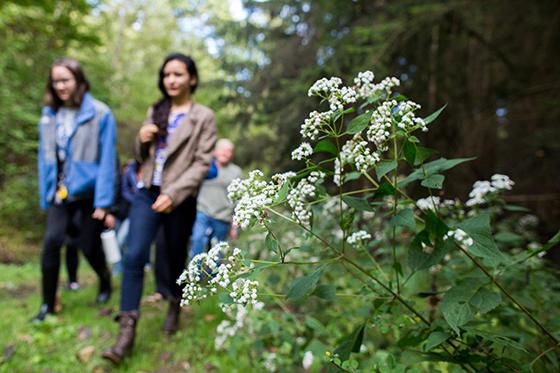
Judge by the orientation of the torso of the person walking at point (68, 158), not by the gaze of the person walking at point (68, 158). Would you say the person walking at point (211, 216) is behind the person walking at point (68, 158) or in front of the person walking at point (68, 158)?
behind

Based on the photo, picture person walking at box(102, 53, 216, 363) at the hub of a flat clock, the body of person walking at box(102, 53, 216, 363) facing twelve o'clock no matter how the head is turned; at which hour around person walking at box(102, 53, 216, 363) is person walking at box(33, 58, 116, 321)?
person walking at box(33, 58, 116, 321) is roughly at 3 o'clock from person walking at box(102, 53, 216, 363).

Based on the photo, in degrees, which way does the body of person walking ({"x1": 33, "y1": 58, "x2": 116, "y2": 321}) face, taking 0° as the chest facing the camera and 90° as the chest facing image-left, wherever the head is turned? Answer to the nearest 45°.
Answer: approximately 45°

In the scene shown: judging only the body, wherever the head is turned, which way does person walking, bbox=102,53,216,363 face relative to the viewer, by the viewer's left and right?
facing the viewer and to the left of the viewer

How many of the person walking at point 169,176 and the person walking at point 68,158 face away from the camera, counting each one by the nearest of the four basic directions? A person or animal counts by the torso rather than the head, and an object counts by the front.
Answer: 0

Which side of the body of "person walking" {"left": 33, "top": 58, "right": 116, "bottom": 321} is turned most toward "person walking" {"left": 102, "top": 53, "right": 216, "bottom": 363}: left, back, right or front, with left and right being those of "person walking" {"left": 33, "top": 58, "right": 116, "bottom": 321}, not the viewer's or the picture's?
left
